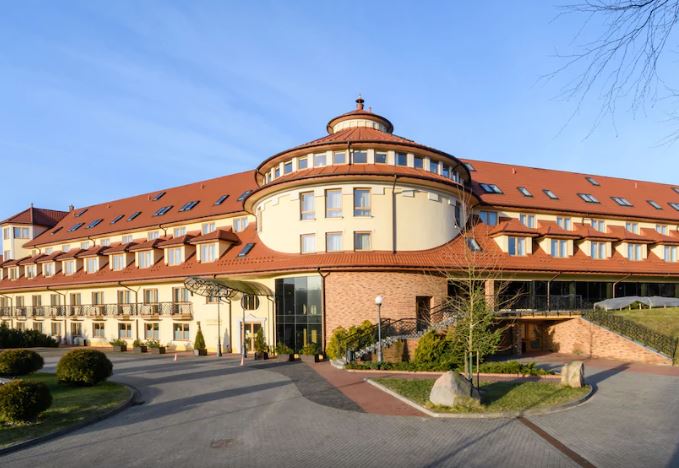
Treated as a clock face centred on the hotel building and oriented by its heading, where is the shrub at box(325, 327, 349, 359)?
The shrub is roughly at 12 o'clock from the hotel building.

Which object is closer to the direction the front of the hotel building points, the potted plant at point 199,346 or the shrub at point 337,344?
the shrub

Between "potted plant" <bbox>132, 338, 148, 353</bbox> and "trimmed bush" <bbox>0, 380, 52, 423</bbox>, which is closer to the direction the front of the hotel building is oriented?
the trimmed bush

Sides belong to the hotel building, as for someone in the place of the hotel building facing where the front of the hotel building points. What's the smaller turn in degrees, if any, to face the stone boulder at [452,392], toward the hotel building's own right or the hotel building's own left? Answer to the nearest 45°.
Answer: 0° — it already faces it

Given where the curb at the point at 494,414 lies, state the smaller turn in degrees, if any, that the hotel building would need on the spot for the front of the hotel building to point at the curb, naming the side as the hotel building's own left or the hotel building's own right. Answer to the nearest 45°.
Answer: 0° — it already faces it

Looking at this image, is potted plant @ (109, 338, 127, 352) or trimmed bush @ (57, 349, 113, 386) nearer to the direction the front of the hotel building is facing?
the trimmed bush

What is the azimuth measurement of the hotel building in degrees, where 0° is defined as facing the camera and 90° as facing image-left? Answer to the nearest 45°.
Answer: approximately 0°

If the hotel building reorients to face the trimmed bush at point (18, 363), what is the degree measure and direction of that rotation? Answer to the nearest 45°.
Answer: approximately 45° to its right
